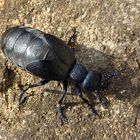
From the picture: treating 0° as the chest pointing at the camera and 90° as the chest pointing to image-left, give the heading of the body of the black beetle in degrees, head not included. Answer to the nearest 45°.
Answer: approximately 315°
